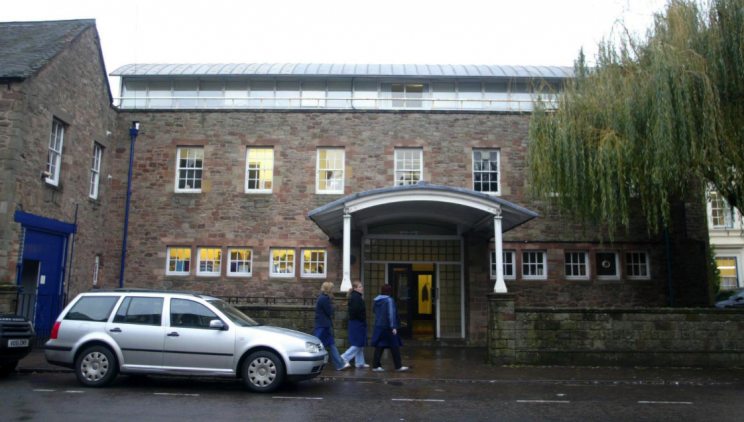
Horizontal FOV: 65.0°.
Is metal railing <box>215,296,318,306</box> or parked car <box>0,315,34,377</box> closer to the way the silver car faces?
the metal railing

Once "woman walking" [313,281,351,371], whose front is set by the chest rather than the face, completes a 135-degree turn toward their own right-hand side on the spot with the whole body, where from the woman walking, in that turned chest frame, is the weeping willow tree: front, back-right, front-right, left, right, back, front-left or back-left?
back-left

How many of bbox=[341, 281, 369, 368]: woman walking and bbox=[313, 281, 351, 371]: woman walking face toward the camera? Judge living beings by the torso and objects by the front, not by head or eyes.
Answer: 0

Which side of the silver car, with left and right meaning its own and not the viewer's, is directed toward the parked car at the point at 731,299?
front

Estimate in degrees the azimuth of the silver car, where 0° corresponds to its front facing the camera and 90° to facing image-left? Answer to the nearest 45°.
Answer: approximately 270°

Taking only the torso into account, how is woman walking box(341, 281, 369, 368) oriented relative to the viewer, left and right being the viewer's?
facing to the right of the viewer

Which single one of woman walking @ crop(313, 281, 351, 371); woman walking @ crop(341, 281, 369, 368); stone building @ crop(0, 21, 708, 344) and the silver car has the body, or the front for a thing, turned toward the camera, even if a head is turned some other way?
the stone building

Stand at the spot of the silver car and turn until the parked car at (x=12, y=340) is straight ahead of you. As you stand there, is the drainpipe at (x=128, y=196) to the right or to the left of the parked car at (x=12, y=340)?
right

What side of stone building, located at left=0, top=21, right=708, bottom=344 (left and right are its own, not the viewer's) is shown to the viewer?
front

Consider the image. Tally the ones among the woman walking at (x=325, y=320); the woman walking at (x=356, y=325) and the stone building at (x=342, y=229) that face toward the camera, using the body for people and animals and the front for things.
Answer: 1

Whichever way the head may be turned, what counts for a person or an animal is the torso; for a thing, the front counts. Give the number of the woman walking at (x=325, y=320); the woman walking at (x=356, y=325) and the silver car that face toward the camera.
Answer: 0

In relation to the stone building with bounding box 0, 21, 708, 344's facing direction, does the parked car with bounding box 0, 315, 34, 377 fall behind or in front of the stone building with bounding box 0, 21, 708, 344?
in front

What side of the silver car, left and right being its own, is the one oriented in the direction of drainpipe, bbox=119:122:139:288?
left
